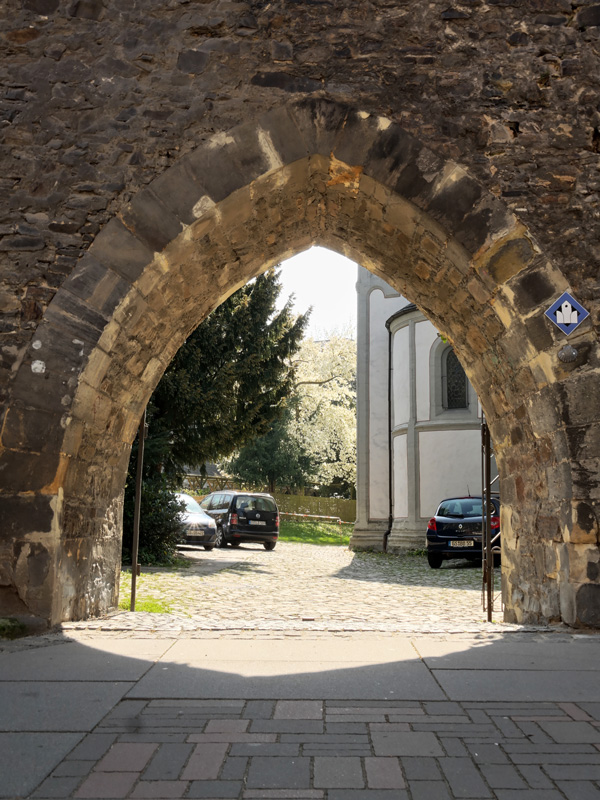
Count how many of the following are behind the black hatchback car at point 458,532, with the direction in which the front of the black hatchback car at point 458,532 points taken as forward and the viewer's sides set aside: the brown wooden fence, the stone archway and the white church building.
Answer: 1

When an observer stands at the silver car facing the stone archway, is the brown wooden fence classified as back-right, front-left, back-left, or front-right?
back-left

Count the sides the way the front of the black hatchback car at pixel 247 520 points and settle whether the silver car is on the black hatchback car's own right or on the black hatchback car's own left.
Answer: on the black hatchback car's own left

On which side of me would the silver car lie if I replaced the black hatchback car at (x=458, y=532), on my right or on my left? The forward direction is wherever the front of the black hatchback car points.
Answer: on my left

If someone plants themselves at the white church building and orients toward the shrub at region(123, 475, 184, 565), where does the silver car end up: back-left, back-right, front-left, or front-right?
front-right

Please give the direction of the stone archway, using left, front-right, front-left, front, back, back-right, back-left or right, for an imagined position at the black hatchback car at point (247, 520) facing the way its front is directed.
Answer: back-left

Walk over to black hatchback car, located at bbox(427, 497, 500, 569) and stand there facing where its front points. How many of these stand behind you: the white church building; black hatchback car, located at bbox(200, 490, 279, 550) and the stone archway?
1

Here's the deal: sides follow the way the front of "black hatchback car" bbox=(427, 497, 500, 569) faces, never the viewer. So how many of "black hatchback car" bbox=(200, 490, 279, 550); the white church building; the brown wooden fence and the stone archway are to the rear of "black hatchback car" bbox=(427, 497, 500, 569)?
1

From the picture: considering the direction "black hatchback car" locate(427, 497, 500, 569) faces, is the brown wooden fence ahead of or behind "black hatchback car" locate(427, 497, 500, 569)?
ahead

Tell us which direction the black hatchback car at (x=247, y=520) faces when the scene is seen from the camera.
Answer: facing away from the viewer and to the left of the viewer

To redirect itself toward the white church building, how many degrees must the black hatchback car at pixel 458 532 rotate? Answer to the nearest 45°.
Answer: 0° — it already faces it

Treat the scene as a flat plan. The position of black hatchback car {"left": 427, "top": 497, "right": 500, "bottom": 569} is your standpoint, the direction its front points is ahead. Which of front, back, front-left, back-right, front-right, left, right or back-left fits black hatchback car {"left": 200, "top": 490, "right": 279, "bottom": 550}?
front-left

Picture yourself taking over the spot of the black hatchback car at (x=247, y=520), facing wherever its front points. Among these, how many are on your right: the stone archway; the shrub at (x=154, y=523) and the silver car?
0

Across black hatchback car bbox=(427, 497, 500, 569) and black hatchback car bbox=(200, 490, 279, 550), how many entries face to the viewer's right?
0

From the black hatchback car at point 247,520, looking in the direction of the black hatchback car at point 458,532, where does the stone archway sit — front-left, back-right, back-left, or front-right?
front-right

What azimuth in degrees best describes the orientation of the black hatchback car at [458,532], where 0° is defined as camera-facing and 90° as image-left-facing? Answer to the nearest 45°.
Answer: approximately 180°

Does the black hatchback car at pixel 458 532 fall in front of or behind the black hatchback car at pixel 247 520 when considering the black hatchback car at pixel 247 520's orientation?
behind
